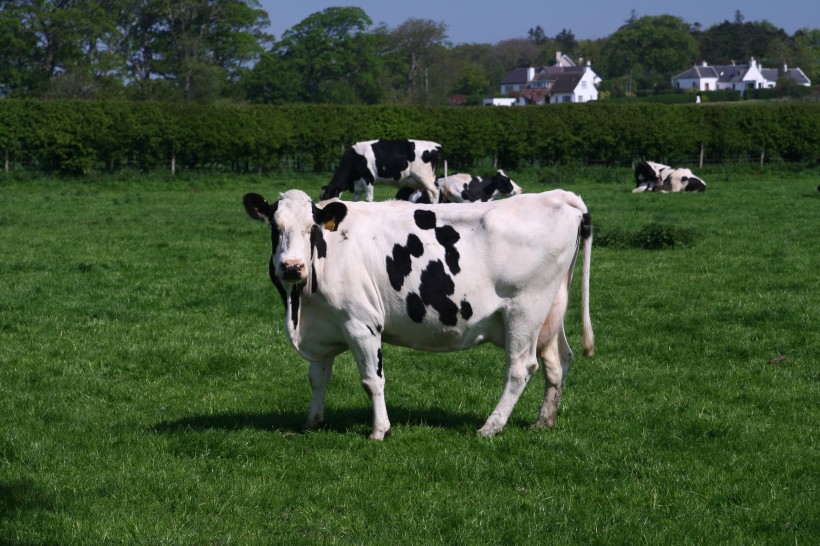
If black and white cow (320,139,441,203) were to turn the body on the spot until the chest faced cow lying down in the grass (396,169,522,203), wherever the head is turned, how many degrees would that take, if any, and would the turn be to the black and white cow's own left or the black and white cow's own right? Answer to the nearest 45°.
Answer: approximately 135° to the black and white cow's own right

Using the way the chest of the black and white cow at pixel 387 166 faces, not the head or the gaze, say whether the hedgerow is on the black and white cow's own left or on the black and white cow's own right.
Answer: on the black and white cow's own right

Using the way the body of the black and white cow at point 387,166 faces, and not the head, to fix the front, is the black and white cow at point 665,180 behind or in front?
behind

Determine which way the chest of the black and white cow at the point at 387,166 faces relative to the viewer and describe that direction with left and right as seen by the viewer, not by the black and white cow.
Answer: facing to the left of the viewer
